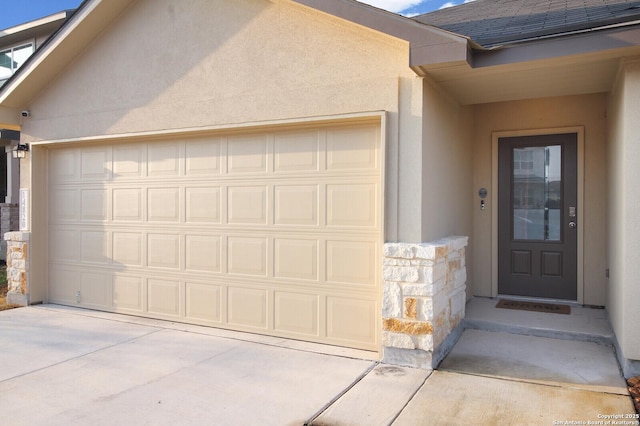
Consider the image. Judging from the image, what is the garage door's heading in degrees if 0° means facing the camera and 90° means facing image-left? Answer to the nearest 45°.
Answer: approximately 45°

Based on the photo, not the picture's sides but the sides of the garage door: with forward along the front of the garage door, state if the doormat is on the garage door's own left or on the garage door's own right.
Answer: on the garage door's own left
